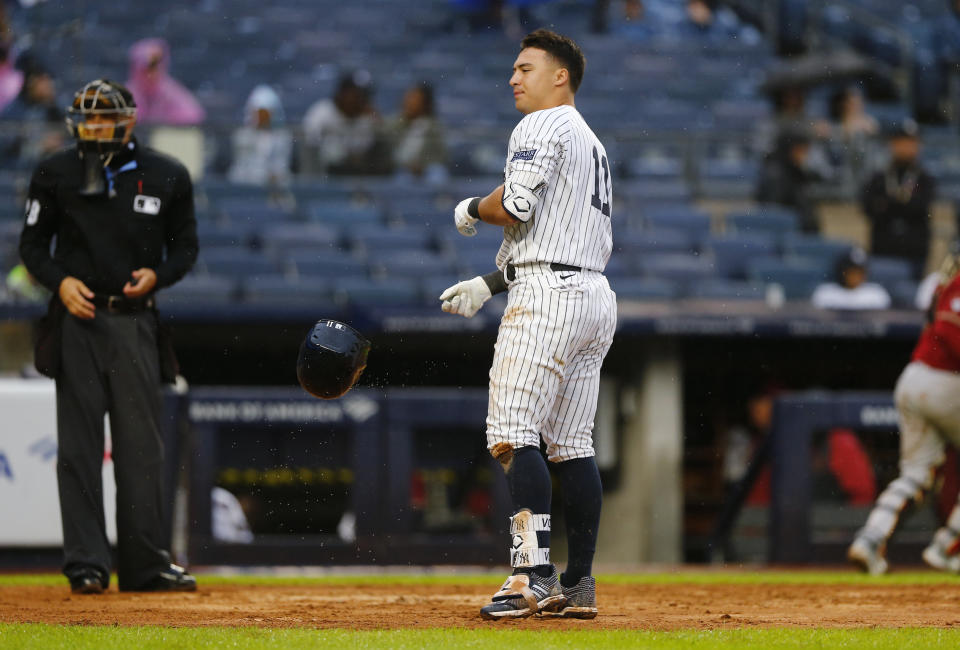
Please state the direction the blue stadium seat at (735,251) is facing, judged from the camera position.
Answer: facing the viewer

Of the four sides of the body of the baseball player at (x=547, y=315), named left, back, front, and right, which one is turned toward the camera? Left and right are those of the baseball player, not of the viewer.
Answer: left

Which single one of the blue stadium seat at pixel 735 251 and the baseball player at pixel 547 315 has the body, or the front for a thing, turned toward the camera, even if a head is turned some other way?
the blue stadium seat

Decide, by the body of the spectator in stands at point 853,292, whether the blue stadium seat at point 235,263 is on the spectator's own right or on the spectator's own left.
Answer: on the spectator's own right

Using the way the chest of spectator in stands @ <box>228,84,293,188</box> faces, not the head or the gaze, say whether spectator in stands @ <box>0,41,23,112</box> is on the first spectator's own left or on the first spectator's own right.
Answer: on the first spectator's own right

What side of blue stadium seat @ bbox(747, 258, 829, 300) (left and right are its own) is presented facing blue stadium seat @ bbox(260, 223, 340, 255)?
right

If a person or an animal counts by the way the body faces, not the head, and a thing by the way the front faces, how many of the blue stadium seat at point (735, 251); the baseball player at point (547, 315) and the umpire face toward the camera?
2

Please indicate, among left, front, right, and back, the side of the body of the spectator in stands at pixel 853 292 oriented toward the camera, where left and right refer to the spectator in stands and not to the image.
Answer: front

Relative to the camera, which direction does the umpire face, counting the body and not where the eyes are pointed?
toward the camera

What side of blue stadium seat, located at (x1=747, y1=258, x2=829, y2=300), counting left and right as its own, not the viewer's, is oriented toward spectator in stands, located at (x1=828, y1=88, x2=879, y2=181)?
back

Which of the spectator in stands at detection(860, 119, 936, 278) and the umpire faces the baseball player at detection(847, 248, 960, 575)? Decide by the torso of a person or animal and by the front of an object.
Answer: the spectator in stands

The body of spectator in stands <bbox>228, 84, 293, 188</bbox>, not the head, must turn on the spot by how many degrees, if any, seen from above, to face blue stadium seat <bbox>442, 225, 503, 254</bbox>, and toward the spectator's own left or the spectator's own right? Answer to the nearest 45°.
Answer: approximately 45° to the spectator's own left

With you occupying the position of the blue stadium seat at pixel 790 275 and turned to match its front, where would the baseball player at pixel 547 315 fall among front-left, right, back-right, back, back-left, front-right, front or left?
front
